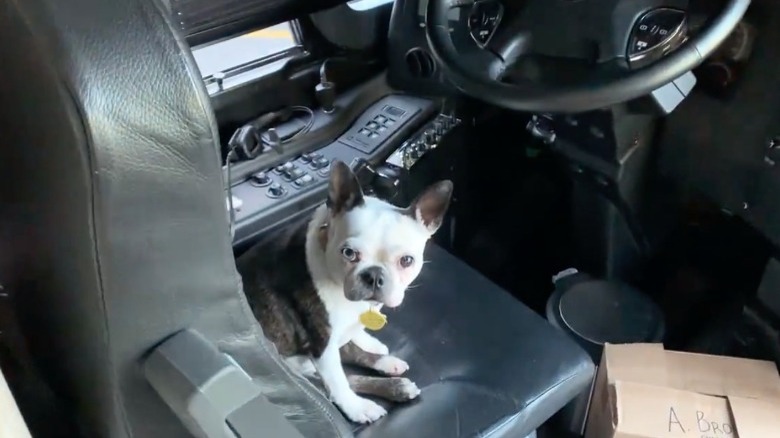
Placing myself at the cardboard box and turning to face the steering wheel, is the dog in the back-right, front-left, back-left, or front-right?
front-left

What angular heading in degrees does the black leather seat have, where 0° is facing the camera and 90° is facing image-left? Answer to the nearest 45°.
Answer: approximately 225°

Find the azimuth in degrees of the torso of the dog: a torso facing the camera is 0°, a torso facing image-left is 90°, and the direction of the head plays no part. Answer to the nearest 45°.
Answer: approximately 315°

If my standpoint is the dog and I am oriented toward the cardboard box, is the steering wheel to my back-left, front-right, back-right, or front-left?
front-left

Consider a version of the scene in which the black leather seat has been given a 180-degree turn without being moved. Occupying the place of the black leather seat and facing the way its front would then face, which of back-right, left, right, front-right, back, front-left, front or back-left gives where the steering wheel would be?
back

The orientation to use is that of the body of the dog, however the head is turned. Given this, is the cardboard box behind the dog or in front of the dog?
in front

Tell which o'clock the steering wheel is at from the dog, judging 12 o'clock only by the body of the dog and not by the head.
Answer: The steering wheel is roughly at 10 o'clock from the dog.
